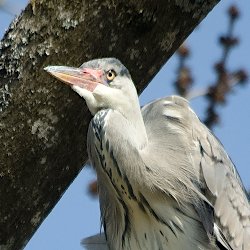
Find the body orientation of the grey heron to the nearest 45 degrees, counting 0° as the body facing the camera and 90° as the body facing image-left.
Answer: approximately 45°
